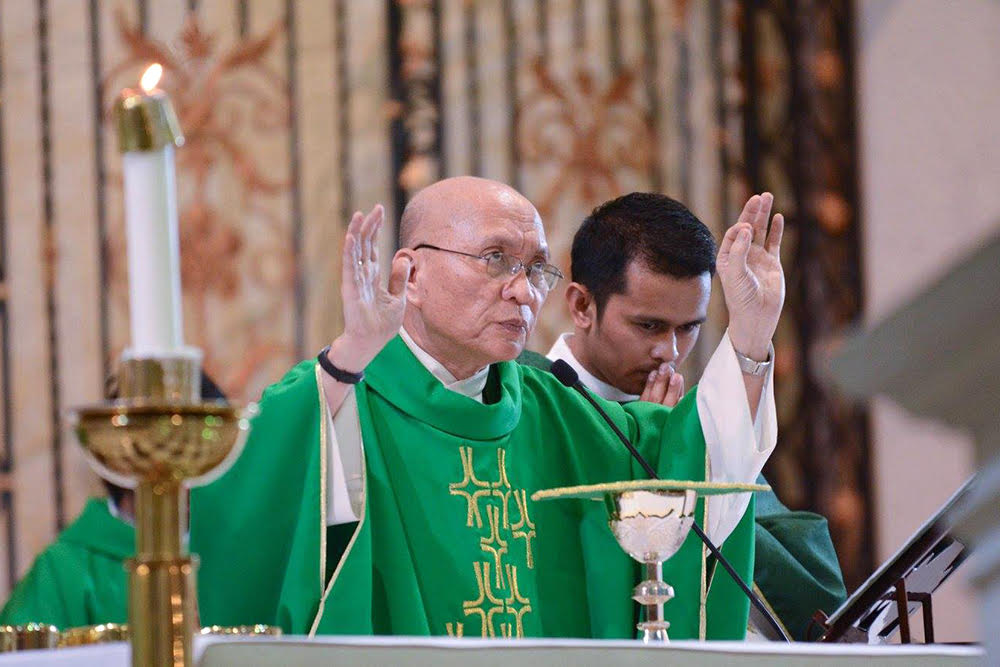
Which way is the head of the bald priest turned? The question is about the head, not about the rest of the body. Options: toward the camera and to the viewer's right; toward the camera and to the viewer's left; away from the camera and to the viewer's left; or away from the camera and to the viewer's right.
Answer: toward the camera and to the viewer's right

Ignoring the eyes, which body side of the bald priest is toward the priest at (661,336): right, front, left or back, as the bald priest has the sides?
left

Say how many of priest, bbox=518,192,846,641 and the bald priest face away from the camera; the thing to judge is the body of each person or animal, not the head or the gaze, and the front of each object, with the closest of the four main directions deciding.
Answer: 0

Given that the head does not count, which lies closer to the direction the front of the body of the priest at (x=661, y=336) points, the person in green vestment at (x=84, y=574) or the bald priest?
the bald priest

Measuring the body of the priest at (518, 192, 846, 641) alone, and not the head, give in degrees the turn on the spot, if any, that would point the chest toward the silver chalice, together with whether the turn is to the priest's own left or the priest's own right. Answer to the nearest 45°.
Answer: approximately 45° to the priest's own right

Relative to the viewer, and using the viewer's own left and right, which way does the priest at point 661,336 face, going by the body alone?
facing the viewer and to the right of the viewer

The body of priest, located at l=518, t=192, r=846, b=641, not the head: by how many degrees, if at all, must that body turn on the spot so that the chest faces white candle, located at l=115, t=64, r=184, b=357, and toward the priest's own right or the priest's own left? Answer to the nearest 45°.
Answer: approximately 45° to the priest's own right

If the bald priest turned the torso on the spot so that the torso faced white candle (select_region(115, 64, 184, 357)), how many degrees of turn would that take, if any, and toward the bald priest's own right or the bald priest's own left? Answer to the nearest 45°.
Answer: approximately 45° to the bald priest's own right

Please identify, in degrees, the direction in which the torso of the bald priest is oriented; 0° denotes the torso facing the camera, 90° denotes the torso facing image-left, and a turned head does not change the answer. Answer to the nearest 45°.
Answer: approximately 315°
